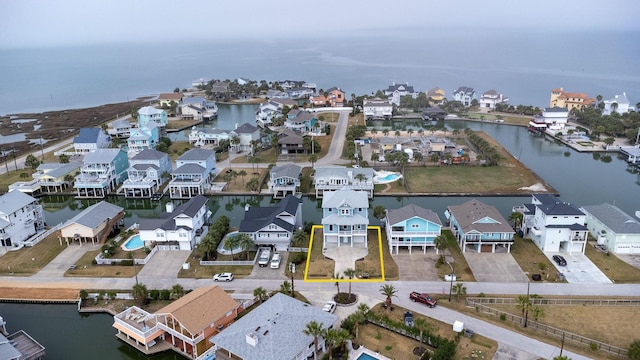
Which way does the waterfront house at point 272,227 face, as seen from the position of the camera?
facing the viewer

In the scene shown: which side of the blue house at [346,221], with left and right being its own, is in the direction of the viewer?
front

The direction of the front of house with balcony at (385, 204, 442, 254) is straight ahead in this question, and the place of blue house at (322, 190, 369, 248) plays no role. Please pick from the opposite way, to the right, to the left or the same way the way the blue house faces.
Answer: the same way

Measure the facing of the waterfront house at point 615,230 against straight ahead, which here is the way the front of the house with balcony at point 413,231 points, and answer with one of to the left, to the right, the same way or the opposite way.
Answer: the same way

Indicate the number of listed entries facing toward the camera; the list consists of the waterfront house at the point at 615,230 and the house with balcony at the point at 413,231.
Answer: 2

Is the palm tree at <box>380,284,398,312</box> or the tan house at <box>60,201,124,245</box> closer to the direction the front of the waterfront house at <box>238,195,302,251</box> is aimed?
the palm tree

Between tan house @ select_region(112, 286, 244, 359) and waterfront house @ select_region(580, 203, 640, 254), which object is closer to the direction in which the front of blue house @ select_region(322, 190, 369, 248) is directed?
the tan house

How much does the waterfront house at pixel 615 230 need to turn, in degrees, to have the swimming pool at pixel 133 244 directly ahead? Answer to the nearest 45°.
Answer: approximately 45° to its right

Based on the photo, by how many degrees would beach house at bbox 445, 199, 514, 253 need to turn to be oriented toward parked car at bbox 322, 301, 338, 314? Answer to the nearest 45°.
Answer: approximately 45° to its right

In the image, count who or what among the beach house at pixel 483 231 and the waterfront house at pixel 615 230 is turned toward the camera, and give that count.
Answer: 2

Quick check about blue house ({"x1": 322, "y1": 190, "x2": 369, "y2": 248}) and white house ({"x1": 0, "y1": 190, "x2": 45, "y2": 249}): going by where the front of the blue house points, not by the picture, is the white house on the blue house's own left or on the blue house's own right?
on the blue house's own right

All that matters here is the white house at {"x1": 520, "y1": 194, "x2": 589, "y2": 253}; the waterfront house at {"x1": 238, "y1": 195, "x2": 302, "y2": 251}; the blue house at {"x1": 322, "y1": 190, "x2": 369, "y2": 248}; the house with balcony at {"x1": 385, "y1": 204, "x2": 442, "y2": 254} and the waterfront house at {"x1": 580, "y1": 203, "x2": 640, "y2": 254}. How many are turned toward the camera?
5

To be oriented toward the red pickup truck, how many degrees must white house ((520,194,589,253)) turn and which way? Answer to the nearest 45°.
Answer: approximately 45° to its right

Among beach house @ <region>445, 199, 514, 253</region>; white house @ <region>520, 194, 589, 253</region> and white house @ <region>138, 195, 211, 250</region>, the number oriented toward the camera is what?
3

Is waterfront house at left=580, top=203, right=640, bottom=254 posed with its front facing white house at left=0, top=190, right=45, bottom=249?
no

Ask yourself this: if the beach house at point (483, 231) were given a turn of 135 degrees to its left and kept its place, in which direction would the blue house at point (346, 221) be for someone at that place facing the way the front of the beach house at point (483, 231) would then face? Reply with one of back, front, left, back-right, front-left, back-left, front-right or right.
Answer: back-left

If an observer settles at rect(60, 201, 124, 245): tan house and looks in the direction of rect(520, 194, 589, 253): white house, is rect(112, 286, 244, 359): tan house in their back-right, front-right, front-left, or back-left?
front-right
